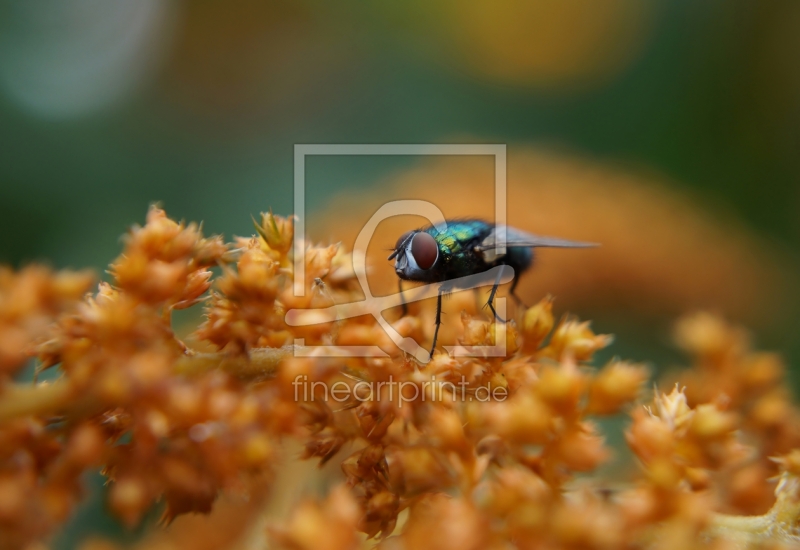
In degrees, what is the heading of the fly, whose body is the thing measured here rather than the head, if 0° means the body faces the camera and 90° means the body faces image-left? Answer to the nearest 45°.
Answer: approximately 90°
